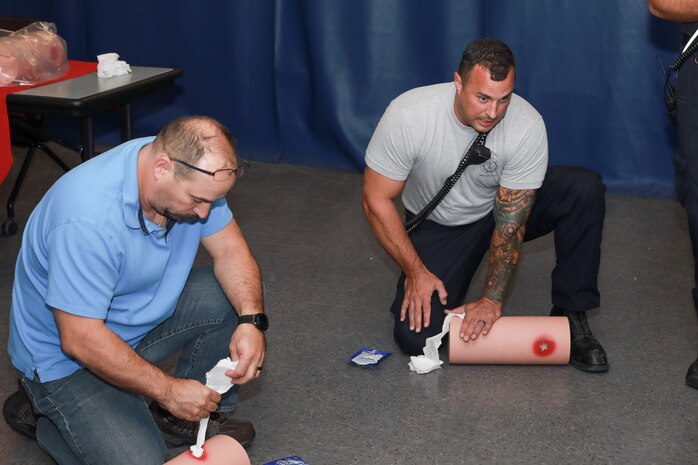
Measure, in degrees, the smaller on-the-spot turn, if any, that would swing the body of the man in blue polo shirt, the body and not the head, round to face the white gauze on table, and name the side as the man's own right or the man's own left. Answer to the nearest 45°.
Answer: approximately 135° to the man's own left

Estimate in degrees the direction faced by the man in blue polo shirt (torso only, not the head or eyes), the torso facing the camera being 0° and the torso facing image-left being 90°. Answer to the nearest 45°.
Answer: approximately 315°

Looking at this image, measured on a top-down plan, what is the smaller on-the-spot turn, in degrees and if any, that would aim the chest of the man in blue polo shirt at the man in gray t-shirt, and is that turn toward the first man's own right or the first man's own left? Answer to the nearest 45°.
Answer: approximately 90° to the first man's own left

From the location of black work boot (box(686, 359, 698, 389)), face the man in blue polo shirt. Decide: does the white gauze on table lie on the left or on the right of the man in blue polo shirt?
right

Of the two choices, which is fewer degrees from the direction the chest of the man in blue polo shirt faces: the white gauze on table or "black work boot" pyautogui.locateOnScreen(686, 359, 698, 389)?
the black work boot

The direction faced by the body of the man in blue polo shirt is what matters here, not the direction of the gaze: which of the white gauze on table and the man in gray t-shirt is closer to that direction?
the man in gray t-shirt

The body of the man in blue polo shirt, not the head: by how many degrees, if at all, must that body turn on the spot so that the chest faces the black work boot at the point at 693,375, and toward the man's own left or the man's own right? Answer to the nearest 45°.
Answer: approximately 45° to the man's own left
